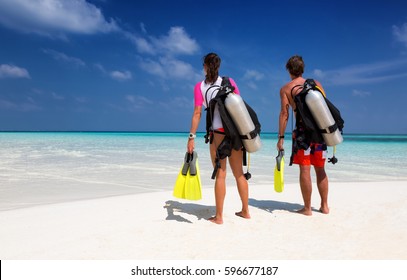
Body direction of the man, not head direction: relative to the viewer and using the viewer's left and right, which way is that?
facing away from the viewer and to the left of the viewer

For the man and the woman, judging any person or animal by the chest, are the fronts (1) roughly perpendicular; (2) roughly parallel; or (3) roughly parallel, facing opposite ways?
roughly parallel

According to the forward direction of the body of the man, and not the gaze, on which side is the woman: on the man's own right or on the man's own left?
on the man's own left

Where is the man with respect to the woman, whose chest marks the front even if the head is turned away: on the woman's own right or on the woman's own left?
on the woman's own right

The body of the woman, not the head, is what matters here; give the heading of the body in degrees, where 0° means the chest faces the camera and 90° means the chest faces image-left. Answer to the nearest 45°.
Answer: approximately 135°

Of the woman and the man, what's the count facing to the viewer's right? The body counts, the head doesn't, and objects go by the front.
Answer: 0
